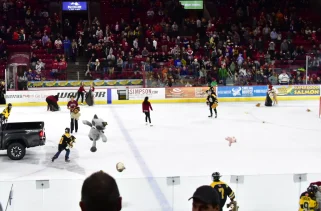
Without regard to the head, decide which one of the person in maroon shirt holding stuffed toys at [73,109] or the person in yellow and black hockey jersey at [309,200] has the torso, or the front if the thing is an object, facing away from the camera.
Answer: the person in yellow and black hockey jersey

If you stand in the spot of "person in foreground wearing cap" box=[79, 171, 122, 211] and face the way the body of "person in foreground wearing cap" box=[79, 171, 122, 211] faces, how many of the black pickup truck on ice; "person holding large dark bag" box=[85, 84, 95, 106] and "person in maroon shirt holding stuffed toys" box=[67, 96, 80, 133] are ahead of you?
3

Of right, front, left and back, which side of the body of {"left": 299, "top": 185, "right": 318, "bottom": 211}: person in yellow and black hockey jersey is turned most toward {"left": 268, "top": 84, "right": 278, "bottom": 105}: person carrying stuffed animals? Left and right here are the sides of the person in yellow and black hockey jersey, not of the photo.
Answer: front

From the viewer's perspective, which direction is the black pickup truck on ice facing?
to the viewer's left

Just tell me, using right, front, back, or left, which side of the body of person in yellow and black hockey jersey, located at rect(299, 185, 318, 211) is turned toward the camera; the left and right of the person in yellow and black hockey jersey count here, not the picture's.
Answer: back

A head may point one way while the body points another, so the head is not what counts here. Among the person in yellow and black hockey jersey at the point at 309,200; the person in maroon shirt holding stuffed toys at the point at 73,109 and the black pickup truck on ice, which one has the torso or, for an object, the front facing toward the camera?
the person in maroon shirt holding stuffed toys

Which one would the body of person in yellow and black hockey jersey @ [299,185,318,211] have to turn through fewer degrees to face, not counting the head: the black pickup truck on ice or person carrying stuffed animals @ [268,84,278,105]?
the person carrying stuffed animals

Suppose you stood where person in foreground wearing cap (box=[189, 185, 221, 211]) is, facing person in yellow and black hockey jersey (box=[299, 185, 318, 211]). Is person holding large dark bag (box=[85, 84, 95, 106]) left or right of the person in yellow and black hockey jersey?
left

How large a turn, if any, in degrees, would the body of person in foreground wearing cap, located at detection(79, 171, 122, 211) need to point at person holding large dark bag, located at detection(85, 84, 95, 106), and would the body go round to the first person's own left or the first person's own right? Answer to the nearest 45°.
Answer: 0° — they already face them
